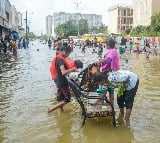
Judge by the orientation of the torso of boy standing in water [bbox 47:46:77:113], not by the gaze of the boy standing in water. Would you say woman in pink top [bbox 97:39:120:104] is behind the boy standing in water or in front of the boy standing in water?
in front

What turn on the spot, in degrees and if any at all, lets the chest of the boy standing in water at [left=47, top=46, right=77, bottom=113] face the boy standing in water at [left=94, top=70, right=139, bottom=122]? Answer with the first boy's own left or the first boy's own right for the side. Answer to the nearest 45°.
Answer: approximately 45° to the first boy's own right

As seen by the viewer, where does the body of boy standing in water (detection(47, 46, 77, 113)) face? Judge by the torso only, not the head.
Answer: to the viewer's right

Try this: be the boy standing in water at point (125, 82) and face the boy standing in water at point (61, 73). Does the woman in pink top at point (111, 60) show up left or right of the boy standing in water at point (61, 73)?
right
